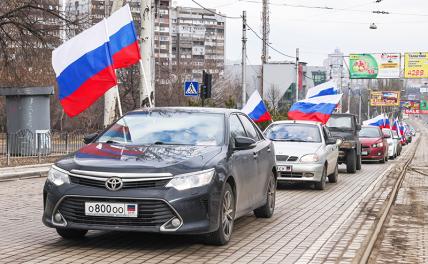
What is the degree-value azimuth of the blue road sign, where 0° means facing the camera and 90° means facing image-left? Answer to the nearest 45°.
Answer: approximately 0°

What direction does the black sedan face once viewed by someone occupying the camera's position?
facing the viewer and to the left of the viewer

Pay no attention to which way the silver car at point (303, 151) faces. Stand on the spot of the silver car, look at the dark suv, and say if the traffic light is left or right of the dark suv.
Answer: left

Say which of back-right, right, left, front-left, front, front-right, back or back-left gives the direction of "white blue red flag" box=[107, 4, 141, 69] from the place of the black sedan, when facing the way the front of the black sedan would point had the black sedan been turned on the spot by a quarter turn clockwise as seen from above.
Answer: front-right

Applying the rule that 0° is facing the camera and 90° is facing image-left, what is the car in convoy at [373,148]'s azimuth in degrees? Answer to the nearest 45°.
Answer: approximately 45°

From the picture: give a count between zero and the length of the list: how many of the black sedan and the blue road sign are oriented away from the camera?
0

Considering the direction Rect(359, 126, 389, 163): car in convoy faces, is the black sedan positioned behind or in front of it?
in front

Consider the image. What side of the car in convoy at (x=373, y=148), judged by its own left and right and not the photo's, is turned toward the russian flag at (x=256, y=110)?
front

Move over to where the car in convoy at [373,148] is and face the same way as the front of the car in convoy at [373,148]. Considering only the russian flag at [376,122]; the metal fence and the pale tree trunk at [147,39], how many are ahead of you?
2
